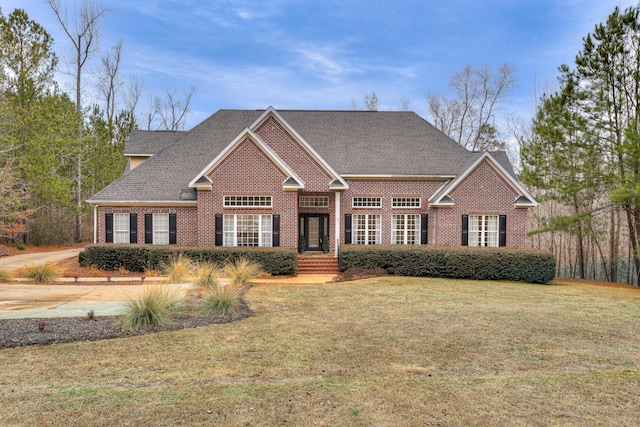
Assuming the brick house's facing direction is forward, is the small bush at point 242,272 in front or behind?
in front

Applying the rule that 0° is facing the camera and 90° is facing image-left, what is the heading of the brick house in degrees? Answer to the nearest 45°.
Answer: approximately 0°

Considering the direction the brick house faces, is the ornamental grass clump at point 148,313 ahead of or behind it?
ahead

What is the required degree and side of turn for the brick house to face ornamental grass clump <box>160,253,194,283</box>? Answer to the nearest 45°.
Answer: approximately 45° to its right

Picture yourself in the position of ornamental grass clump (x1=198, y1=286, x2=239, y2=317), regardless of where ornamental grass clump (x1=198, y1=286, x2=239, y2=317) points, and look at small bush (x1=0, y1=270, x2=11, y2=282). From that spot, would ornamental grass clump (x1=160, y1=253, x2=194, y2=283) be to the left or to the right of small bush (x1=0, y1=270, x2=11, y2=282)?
right

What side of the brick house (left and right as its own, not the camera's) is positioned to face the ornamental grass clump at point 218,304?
front

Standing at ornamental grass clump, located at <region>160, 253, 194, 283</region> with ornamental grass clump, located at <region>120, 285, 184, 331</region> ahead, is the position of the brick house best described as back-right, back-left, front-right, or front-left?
back-left
